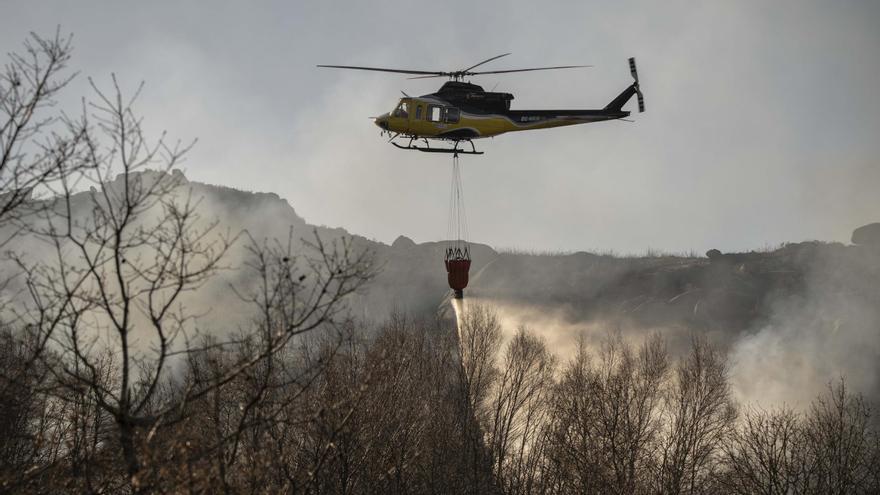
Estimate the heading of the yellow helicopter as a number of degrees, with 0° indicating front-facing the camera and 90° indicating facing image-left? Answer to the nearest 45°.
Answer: approximately 90°

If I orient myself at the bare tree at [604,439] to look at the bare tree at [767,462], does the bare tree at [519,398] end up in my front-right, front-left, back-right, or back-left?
back-left

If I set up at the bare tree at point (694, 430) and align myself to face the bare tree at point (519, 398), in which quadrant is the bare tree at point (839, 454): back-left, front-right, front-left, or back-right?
back-left
